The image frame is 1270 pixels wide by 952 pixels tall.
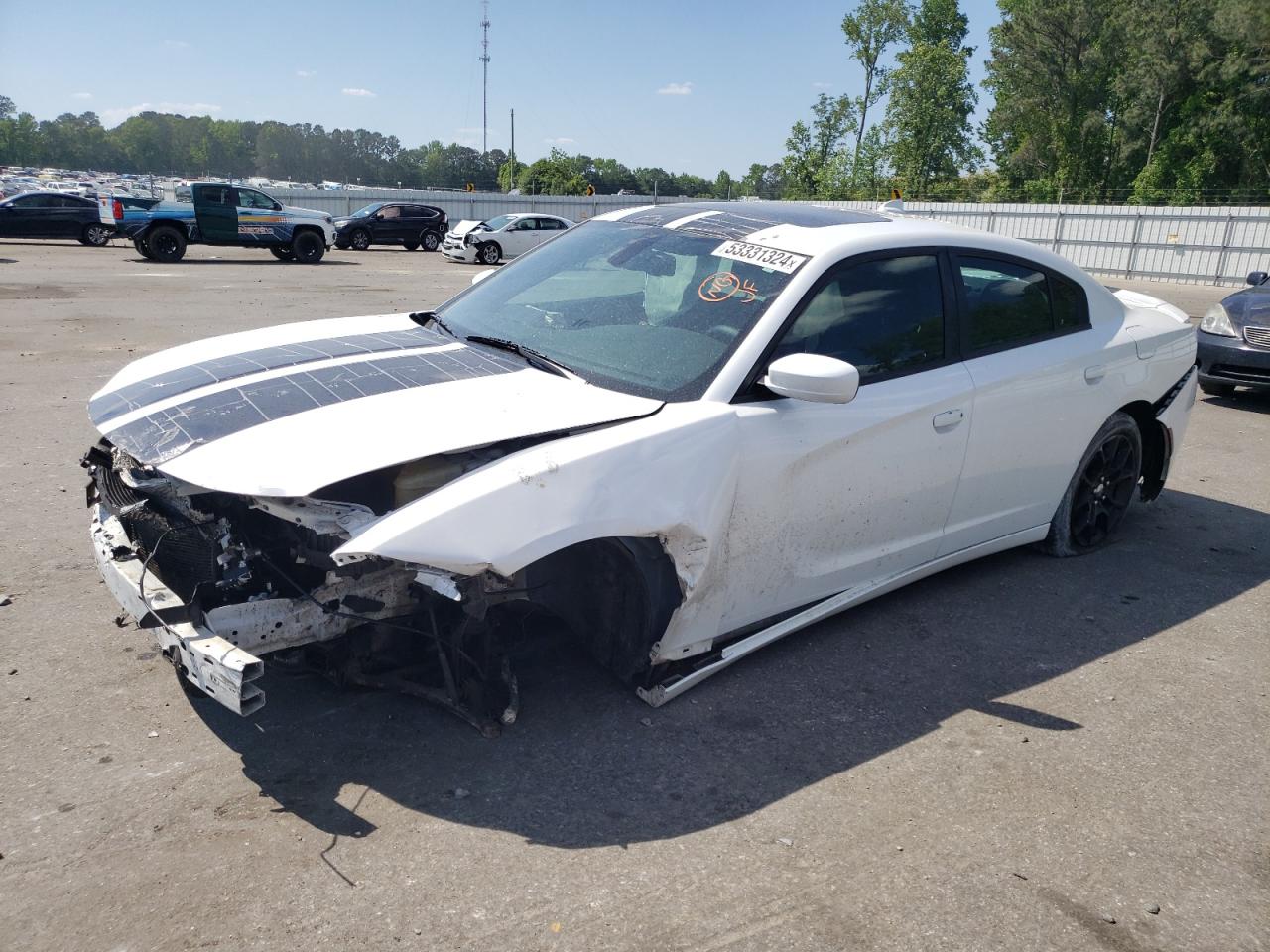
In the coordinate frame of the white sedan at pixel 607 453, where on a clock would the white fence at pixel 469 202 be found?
The white fence is roughly at 4 o'clock from the white sedan.

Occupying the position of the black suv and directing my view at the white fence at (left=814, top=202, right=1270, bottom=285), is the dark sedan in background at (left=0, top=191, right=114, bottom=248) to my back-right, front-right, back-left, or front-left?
back-right

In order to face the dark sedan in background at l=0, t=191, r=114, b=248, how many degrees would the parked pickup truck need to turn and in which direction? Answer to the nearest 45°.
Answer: approximately 135° to its left

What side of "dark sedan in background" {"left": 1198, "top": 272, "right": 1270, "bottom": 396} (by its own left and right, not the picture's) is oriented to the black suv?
right

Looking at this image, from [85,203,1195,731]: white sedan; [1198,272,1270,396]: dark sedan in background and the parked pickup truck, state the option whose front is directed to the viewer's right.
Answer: the parked pickup truck

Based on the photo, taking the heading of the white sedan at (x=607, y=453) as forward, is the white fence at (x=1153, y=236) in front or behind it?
behind

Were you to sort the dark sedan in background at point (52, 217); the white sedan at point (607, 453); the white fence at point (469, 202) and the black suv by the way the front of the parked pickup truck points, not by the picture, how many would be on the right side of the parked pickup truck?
1

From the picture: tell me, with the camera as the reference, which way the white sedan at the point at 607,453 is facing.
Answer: facing the viewer and to the left of the viewer

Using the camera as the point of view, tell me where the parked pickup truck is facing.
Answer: facing to the right of the viewer

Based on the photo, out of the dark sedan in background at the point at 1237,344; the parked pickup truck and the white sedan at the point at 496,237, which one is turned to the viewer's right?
the parked pickup truck

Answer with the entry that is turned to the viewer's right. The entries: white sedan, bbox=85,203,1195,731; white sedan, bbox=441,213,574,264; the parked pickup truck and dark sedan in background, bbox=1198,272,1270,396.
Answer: the parked pickup truck

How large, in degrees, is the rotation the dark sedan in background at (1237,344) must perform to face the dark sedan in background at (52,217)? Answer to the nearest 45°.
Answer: approximately 45° to its right

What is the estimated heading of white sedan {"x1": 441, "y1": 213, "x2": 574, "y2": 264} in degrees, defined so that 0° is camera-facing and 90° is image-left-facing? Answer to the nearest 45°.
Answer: approximately 45°

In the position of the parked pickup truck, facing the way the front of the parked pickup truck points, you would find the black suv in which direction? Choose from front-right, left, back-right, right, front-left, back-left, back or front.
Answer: front-left
